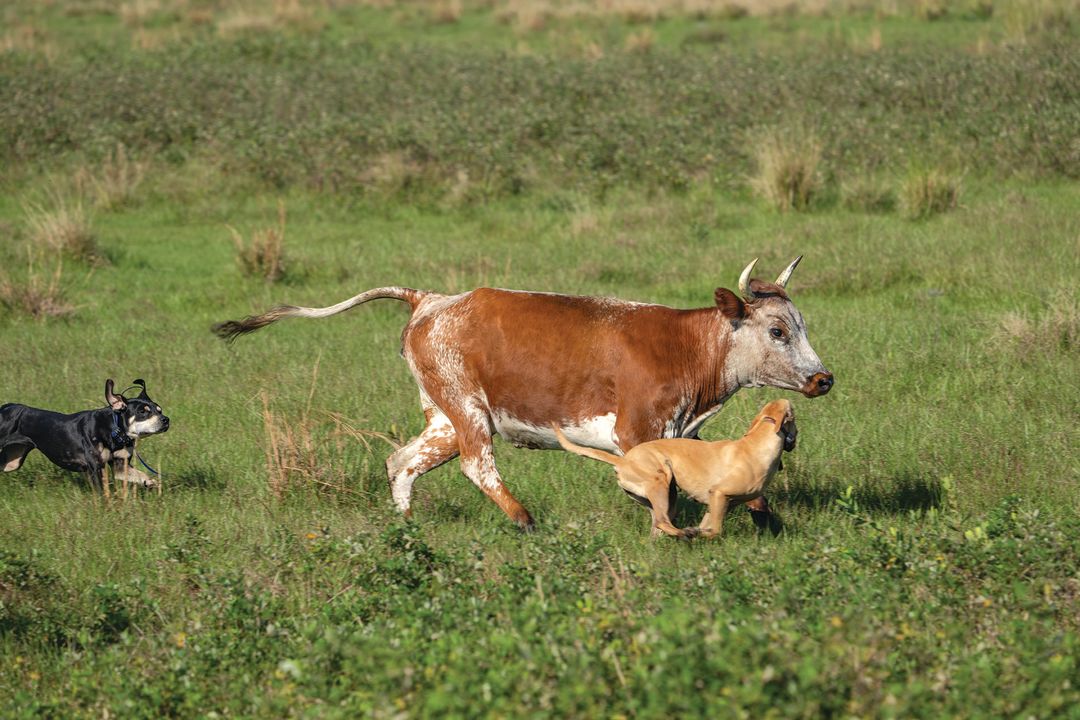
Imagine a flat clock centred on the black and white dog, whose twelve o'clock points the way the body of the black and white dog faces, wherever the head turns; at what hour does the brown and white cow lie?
The brown and white cow is roughly at 1 o'clock from the black and white dog.

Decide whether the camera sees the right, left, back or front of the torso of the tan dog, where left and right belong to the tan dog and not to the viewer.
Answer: right

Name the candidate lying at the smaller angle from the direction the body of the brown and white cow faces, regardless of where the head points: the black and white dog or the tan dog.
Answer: the tan dog

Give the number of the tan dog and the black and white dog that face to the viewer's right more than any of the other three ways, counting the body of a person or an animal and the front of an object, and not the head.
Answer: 2

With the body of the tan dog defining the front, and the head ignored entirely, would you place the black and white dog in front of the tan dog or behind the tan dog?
behind

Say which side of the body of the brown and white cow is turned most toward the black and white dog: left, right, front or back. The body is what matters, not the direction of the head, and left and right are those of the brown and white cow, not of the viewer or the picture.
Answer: back

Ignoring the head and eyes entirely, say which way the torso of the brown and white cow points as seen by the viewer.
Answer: to the viewer's right

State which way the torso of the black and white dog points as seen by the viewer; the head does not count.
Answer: to the viewer's right
